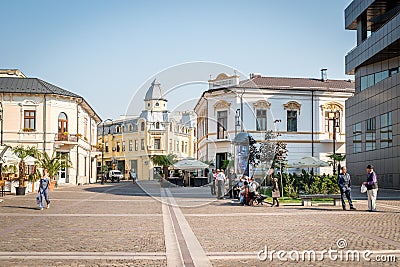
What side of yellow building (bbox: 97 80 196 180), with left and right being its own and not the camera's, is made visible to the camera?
front

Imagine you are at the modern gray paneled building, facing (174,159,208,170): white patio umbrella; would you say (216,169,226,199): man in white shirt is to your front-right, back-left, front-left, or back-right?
front-left
